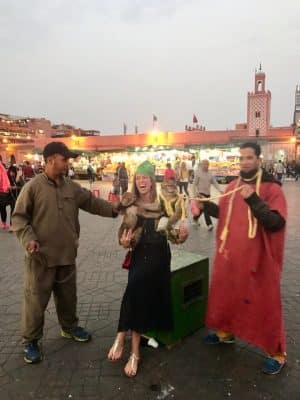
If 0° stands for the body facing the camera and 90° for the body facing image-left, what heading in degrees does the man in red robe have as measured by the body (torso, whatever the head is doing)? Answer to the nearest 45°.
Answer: approximately 45°

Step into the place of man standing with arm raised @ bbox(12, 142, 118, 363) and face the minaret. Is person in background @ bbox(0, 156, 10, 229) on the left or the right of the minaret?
left

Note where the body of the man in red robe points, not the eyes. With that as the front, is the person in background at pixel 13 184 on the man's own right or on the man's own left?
on the man's own right

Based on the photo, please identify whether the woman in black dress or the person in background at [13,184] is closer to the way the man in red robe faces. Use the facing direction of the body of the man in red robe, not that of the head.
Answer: the woman in black dress

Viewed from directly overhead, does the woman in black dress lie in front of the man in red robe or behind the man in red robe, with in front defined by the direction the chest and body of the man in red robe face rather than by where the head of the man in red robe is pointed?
in front

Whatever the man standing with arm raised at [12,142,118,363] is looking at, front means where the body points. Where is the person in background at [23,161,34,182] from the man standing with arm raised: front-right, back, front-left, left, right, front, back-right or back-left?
back-left

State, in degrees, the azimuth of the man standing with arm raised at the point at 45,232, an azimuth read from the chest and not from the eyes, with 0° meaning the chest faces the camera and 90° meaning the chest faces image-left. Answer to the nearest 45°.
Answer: approximately 315°
